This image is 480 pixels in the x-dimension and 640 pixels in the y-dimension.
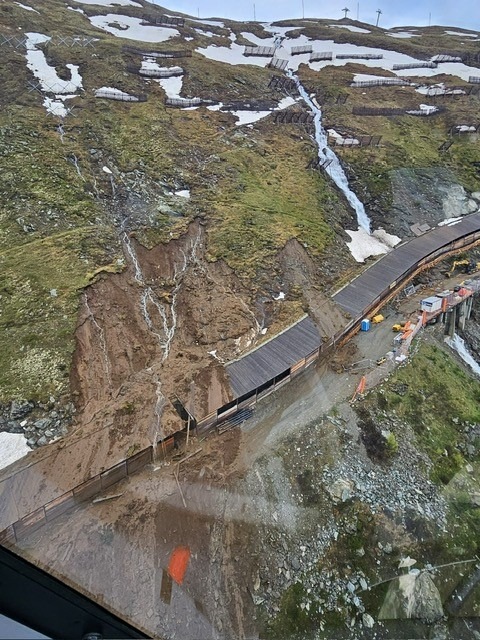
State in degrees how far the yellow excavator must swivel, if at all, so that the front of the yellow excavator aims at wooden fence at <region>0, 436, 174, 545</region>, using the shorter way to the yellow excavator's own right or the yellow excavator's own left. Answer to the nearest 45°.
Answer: approximately 90° to the yellow excavator's own left

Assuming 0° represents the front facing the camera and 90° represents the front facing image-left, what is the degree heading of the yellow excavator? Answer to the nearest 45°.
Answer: approximately 90°

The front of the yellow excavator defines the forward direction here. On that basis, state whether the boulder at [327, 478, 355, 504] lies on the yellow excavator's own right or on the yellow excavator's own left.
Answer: on the yellow excavator's own left

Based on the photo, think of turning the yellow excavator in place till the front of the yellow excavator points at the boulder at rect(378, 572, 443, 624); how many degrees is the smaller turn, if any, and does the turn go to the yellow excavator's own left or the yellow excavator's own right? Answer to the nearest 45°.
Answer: approximately 90° to the yellow excavator's own left

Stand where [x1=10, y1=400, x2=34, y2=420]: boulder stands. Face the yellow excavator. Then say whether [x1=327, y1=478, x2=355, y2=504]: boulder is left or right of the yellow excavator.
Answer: right
